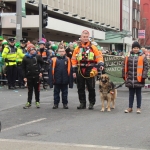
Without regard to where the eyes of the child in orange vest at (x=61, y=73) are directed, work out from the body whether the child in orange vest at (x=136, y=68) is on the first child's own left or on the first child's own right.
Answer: on the first child's own left

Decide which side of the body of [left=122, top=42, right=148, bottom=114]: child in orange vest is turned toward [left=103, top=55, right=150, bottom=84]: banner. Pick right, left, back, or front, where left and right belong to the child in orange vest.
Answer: back

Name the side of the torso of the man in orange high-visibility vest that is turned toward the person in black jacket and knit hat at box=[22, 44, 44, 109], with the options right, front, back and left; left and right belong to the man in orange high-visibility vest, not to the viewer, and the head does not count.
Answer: right

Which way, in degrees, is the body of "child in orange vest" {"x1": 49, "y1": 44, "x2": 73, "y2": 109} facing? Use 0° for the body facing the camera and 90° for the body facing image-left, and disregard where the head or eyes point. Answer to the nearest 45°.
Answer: approximately 0°

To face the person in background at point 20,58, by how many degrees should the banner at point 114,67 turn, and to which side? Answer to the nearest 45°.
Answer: approximately 90° to its right

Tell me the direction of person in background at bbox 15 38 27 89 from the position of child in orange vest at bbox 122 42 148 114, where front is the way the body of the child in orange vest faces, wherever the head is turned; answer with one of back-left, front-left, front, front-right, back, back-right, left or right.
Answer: back-right

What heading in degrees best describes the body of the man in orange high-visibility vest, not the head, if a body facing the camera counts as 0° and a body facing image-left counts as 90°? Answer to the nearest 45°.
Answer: approximately 0°

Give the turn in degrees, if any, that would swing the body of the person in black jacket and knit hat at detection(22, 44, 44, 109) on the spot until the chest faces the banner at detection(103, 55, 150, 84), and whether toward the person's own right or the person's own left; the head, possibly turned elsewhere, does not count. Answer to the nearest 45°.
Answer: approximately 135° to the person's own left
